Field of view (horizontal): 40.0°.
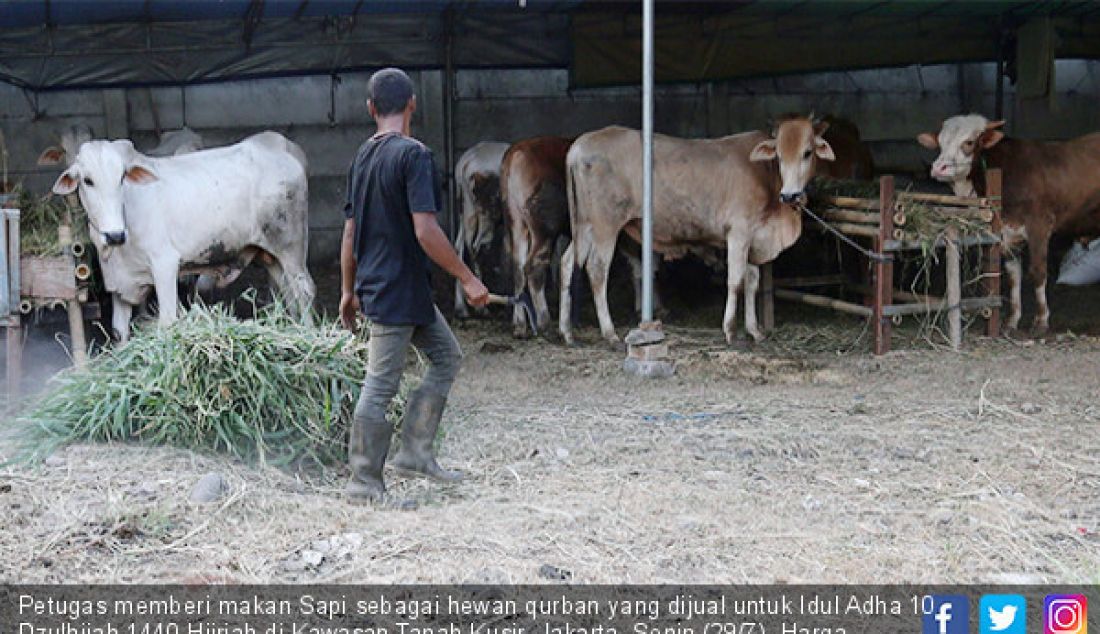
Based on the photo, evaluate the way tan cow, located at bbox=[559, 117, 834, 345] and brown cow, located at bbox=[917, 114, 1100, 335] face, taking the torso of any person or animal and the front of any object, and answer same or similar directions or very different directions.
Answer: very different directions

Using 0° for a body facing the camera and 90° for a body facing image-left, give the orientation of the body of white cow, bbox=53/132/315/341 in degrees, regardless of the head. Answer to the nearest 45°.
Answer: approximately 45°

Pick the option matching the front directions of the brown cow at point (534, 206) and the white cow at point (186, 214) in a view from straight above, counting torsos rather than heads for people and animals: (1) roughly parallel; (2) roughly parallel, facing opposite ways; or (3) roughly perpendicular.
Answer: roughly parallel, facing opposite ways

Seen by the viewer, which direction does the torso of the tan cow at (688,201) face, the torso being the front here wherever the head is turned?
to the viewer's right

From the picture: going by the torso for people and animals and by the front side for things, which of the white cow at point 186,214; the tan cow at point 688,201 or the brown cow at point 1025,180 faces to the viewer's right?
the tan cow

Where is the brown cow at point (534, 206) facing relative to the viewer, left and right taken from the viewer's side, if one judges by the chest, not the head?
facing away from the viewer and to the right of the viewer

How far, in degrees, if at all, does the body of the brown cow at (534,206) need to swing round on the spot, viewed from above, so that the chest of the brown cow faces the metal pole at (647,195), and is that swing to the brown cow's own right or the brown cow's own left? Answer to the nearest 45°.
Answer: approximately 135° to the brown cow's own right

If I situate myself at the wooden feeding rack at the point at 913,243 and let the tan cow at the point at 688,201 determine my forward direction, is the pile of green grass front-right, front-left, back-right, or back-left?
front-left

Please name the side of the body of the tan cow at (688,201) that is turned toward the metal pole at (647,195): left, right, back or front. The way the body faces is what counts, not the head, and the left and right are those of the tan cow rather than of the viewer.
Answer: right

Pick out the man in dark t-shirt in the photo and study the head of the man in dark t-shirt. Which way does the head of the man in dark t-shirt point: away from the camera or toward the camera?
away from the camera

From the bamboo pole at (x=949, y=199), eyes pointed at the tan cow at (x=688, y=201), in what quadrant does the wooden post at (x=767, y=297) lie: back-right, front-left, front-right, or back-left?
front-right

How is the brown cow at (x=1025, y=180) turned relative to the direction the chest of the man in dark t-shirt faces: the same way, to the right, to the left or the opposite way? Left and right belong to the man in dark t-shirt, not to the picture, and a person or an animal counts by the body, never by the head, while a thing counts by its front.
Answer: to the left

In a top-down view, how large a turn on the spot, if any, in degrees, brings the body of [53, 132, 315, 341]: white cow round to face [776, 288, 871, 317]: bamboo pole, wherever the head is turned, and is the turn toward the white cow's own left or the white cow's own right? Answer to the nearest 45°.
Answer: approximately 135° to the white cow's own left

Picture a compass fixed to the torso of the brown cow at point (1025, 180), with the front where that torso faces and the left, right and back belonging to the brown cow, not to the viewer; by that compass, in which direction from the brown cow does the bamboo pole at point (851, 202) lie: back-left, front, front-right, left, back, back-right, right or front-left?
front-left

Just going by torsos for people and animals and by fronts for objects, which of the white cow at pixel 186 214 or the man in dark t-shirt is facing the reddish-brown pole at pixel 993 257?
the man in dark t-shirt

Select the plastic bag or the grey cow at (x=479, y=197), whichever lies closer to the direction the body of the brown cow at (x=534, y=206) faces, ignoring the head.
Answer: the plastic bag

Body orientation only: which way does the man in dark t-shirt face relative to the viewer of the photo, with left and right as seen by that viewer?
facing away from the viewer and to the right of the viewer

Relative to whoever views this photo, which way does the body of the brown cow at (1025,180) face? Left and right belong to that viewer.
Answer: facing to the left of the viewer

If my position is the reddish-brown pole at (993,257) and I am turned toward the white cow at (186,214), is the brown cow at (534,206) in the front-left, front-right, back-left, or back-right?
front-right

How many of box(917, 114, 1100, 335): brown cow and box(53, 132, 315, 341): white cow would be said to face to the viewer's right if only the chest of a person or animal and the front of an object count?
0

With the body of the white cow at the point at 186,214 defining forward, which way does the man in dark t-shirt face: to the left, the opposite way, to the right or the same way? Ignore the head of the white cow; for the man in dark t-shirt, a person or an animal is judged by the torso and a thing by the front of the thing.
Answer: the opposite way
